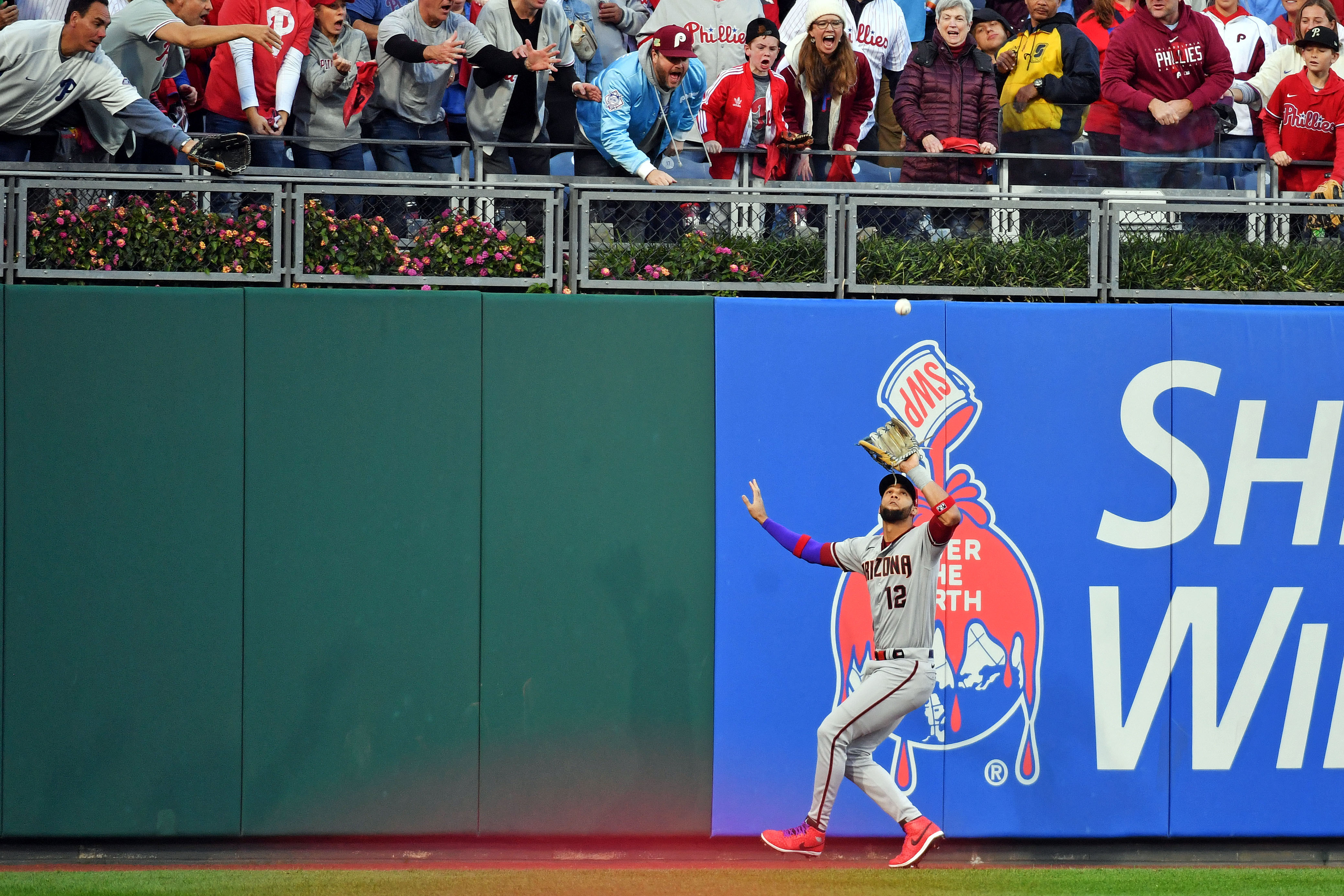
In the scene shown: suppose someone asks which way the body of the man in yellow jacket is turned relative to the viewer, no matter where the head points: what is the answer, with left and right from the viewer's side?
facing the viewer and to the left of the viewer

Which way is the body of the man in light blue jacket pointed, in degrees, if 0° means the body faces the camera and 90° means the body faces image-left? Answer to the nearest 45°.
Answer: approximately 315°

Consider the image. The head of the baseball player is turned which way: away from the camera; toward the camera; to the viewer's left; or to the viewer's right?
toward the camera

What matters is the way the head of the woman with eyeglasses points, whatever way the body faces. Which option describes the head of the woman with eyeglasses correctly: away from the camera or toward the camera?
toward the camera

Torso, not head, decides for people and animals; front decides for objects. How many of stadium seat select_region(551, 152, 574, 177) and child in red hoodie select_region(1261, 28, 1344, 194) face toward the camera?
2

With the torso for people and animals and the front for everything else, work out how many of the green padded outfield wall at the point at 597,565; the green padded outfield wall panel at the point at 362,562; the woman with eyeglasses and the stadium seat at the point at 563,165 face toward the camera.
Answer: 4

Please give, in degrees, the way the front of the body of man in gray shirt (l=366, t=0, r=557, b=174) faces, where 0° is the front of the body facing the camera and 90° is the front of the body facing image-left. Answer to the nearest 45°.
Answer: approximately 315°

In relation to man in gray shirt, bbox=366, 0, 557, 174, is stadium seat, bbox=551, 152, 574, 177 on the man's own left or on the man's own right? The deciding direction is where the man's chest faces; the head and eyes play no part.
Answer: on the man's own left

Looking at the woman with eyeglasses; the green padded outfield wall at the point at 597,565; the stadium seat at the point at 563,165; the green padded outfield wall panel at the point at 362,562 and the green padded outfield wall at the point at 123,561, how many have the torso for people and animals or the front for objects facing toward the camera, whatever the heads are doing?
5

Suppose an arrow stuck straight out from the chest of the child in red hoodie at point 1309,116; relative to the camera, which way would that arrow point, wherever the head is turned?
toward the camera

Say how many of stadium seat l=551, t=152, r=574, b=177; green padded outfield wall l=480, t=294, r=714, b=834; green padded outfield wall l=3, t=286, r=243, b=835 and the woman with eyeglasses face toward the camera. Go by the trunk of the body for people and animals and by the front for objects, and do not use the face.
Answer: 4

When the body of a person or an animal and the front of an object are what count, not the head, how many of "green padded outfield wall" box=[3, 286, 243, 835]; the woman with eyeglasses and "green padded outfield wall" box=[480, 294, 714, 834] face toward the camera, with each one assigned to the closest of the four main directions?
3
